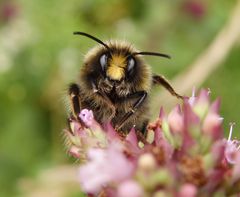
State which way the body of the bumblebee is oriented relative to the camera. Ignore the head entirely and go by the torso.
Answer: toward the camera
